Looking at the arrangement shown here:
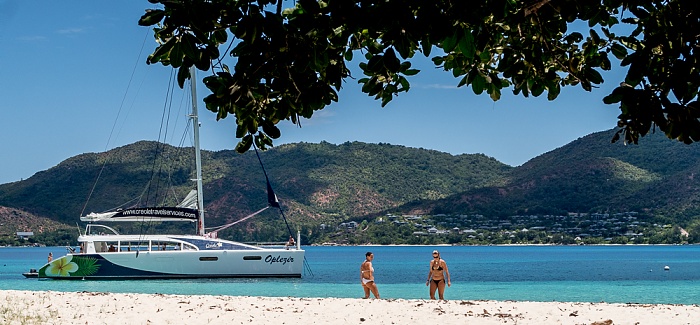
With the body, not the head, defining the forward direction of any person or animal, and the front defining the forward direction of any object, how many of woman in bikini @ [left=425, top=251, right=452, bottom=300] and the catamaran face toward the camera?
1

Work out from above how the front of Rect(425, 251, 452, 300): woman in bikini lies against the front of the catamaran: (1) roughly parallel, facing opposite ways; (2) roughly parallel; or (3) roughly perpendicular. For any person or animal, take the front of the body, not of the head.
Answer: roughly perpendicular

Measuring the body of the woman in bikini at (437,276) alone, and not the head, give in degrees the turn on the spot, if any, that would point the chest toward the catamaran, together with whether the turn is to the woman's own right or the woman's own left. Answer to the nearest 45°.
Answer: approximately 135° to the woman's own right

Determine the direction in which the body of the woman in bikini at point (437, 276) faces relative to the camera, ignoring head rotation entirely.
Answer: toward the camera
